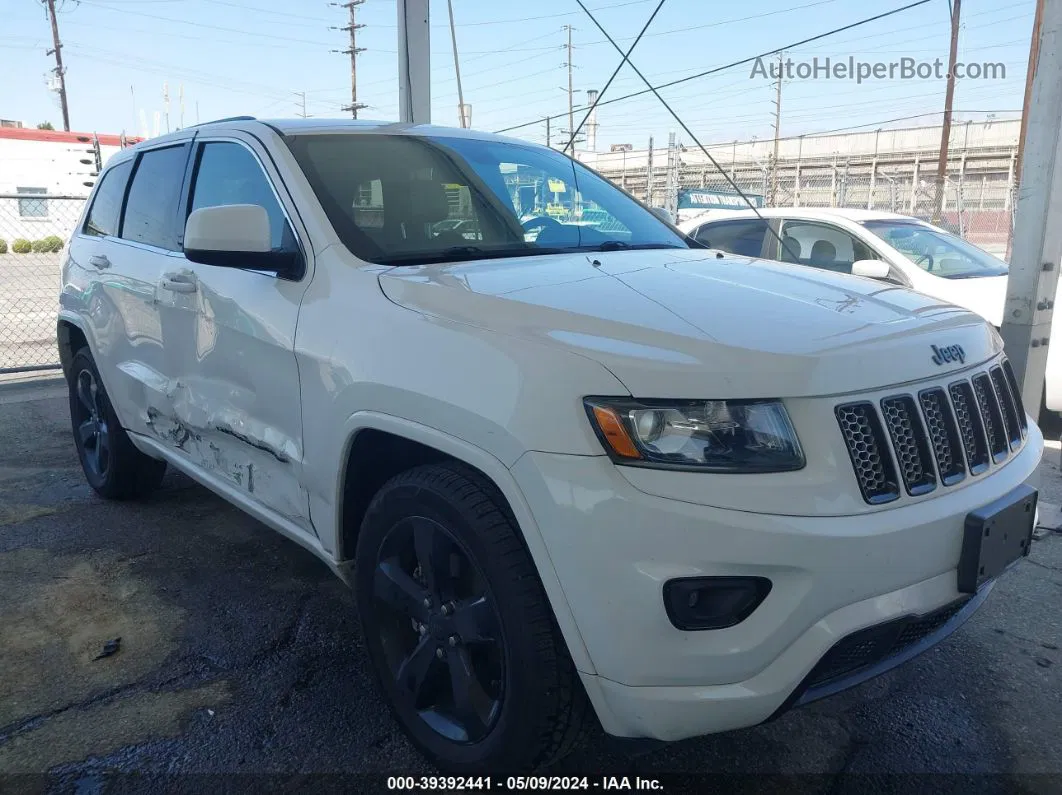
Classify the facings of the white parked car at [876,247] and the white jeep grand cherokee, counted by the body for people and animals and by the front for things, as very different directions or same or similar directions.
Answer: same or similar directions

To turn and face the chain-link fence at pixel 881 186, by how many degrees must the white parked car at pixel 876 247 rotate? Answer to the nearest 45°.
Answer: approximately 135° to its left

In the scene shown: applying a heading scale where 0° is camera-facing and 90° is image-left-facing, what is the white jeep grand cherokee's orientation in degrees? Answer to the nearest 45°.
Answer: approximately 315°

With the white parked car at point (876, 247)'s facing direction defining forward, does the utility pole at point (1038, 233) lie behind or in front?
in front

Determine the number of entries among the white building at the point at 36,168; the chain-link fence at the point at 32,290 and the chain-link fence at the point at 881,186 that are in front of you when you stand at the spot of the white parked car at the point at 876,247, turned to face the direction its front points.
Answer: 0

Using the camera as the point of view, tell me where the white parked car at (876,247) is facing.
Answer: facing the viewer and to the right of the viewer

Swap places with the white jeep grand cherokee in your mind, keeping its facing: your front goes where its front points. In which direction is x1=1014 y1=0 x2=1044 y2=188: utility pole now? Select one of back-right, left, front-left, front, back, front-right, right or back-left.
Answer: left

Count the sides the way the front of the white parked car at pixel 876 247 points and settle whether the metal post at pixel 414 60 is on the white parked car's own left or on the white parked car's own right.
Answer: on the white parked car's own right

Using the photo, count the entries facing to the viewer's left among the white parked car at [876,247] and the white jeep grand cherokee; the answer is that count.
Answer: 0

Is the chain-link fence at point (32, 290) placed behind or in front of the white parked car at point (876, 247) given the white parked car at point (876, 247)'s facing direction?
behind

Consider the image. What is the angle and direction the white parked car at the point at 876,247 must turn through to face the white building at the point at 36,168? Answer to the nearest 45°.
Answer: approximately 180°

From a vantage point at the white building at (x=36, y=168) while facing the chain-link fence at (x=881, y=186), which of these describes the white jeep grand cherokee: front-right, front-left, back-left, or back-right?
front-right

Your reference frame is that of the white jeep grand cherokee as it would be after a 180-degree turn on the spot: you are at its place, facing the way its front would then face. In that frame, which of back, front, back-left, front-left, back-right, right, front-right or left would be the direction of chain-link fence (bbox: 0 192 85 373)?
front

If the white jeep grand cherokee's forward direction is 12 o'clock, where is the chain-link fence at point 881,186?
The chain-link fence is roughly at 8 o'clock from the white jeep grand cherokee.

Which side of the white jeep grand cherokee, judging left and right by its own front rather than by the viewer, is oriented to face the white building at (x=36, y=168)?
back
